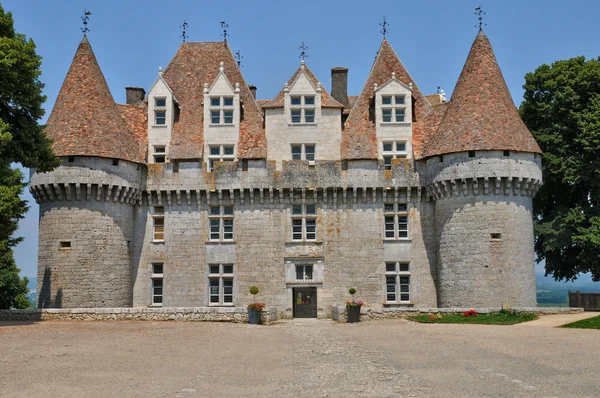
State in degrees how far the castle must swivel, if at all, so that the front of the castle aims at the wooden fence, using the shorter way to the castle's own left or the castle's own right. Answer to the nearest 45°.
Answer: approximately 90° to the castle's own left

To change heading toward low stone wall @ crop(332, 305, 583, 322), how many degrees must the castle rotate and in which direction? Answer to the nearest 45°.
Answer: approximately 45° to its left

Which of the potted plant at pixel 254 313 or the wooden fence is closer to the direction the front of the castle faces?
the potted plant

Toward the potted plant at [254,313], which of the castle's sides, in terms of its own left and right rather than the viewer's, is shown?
front

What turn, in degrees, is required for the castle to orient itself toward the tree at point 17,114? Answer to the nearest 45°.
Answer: approximately 45° to its right

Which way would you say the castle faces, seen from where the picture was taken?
facing the viewer

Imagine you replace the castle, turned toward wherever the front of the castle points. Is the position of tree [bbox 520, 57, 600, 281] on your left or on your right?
on your left
